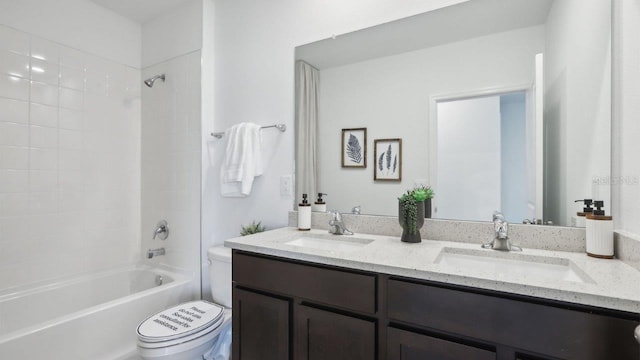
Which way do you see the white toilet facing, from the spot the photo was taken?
facing the viewer and to the left of the viewer

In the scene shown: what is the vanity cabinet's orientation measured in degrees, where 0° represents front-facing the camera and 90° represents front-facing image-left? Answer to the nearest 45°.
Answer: approximately 45°

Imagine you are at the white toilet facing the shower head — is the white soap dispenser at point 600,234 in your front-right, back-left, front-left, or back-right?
back-right

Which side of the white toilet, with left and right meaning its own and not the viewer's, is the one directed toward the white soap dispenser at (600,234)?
left

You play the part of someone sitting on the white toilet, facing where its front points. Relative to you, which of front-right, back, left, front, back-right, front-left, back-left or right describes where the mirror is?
left

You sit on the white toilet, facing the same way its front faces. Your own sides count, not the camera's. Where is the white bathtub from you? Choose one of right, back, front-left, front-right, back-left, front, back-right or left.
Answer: right
